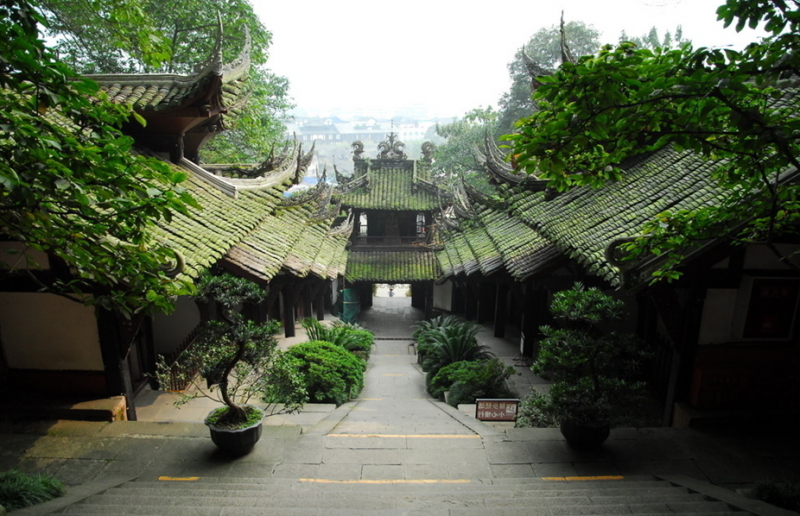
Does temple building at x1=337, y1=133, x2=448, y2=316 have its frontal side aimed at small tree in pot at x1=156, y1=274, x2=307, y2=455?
yes

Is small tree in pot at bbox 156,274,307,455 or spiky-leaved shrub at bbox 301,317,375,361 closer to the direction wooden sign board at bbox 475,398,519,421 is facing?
the small tree in pot

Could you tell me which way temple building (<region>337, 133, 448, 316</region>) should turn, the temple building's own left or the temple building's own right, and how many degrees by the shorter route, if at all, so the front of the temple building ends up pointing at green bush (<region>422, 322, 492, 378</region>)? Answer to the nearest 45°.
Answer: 0° — it already faces it

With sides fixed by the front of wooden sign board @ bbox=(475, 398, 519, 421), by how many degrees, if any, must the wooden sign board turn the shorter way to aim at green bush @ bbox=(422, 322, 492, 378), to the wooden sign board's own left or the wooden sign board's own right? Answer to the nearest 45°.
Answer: approximately 180°

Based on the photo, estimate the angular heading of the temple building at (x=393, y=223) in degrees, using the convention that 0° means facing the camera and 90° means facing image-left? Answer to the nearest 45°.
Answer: approximately 0°

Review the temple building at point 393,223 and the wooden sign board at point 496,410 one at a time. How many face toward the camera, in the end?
2

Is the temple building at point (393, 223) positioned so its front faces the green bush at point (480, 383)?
yes

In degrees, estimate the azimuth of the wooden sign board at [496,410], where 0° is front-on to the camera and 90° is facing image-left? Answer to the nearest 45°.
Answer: approximately 0°

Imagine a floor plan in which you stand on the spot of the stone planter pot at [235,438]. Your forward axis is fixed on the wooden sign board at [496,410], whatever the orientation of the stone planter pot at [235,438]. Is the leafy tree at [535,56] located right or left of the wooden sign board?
left

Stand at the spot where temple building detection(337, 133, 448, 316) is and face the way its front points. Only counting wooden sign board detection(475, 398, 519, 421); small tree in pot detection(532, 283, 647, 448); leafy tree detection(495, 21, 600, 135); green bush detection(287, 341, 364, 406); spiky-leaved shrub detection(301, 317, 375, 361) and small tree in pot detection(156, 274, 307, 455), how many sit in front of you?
5

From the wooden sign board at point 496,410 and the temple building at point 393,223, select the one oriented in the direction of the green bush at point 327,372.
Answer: the temple building

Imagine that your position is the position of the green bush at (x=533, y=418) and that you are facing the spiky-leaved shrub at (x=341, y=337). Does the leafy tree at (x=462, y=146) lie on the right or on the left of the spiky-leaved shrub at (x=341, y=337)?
right
